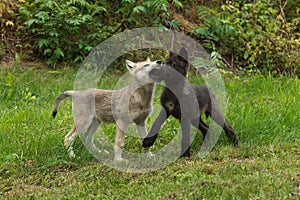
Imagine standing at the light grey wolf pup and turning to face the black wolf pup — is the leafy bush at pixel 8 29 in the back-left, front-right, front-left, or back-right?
back-left

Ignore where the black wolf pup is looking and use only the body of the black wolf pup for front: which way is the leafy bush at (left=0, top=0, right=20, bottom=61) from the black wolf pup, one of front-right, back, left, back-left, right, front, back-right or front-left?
right

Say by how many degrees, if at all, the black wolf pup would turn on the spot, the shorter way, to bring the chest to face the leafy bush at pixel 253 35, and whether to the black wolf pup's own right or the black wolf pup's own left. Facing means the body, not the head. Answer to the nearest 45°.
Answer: approximately 135° to the black wolf pup's own right

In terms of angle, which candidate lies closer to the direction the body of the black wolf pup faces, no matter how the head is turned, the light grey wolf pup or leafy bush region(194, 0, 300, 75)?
the light grey wolf pup

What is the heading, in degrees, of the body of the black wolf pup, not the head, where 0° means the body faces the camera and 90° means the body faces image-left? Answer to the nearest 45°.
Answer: approximately 45°

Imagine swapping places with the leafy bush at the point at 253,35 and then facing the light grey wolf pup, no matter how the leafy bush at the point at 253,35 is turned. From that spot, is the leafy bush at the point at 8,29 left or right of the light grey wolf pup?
right
